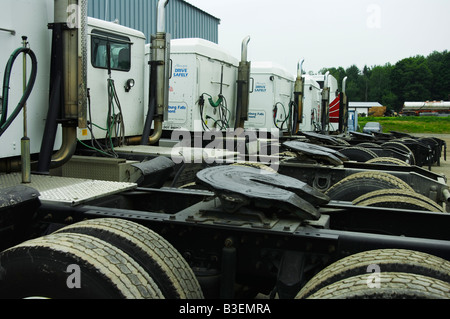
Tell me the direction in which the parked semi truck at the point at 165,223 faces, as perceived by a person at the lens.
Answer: facing away from the viewer and to the left of the viewer
